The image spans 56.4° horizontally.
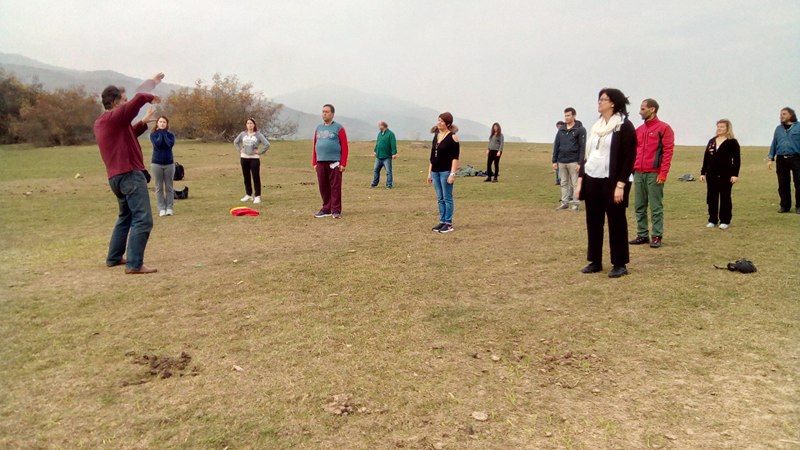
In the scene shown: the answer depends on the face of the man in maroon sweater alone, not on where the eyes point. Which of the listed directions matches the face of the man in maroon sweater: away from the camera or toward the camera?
away from the camera

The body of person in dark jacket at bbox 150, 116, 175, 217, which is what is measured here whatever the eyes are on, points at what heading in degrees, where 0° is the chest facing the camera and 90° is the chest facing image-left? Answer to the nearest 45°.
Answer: approximately 0°

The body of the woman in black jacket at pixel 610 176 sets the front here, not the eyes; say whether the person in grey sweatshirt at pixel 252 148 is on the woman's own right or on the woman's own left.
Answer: on the woman's own right

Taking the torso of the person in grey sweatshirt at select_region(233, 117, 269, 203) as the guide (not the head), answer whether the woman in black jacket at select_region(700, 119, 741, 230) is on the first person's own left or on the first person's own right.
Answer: on the first person's own left

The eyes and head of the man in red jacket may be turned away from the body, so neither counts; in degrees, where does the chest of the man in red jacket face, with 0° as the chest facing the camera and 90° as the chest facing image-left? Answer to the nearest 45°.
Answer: approximately 45°

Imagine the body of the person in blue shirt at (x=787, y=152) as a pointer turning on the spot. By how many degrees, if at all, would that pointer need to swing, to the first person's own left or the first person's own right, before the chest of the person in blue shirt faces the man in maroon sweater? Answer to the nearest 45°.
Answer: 0° — they already face them

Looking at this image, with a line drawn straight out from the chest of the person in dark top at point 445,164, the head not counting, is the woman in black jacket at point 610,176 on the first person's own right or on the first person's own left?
on the first person's own left

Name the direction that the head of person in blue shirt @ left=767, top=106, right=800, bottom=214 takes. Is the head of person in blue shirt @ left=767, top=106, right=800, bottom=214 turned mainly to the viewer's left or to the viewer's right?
to the viewer's left

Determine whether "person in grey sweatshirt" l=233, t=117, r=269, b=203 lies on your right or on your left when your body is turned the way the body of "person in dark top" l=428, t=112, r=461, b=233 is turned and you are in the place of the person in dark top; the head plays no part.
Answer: on your right

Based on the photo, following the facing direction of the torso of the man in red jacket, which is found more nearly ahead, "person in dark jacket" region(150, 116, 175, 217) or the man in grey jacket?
the person in dark jacket

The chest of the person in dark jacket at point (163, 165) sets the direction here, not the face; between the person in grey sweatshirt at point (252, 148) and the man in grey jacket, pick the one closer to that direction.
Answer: the man in grey jacket

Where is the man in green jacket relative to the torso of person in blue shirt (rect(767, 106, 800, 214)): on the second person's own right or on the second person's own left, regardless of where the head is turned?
on the second person's own right
